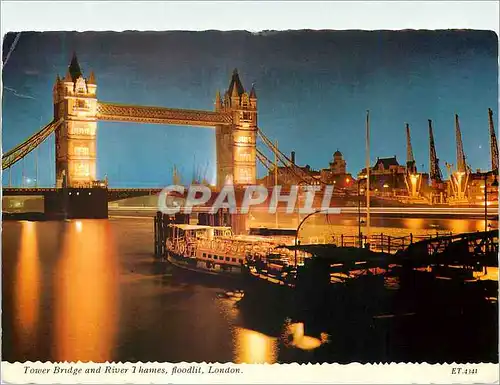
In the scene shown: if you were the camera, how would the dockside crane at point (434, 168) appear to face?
facing to the left of the viewer

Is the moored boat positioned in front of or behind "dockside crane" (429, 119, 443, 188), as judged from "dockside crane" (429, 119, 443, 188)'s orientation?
in front
